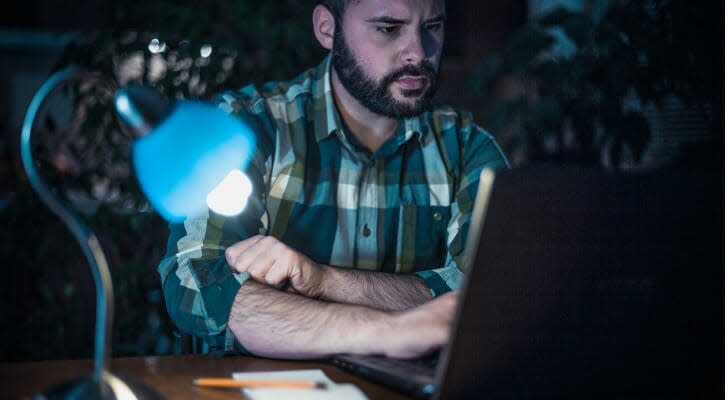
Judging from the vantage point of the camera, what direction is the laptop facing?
facing away from the viewer and to the left of the viewer

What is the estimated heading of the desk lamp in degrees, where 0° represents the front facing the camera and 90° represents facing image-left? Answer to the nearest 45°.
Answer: approximately 270°

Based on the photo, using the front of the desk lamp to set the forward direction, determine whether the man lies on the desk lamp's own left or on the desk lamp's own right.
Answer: on the desk lamp's own left

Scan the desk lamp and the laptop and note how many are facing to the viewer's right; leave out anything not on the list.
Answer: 1

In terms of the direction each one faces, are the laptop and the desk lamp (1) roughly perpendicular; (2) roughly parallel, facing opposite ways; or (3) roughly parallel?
roughly perpendicular

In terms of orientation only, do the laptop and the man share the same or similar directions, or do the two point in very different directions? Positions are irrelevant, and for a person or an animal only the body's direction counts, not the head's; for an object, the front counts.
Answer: very different directions

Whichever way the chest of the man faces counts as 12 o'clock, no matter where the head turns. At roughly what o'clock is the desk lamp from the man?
The desk lamp is roughly at 2 o'clock from the man.

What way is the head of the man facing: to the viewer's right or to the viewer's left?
to the viewer's right
